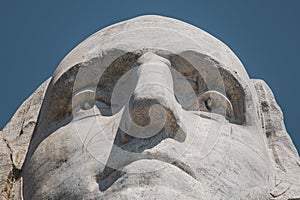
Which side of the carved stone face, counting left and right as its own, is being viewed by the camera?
front
